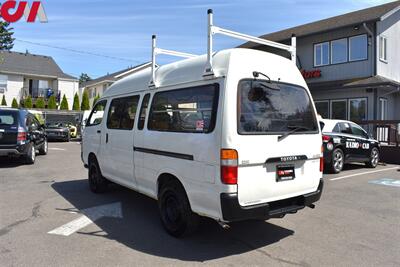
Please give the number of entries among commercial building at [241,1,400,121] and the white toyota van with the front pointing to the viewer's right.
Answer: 0

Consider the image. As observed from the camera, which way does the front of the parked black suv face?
facing away from the viewer and to the right of the viewer

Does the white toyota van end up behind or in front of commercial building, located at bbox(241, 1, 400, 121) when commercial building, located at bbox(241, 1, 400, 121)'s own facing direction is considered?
in front

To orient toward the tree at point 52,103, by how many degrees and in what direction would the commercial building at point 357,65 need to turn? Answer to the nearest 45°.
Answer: approximately 45° to its right

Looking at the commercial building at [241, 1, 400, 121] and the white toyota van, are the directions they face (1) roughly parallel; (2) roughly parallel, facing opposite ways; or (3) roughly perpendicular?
roughly perpendicular

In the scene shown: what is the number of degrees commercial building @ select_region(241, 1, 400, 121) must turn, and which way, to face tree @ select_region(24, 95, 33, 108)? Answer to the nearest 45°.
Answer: approximately 45° to its right

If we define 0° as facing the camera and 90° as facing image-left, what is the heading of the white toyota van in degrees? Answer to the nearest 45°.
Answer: approximately 135°

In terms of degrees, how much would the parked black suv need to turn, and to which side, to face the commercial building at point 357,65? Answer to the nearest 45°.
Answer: approximately 45° to its right

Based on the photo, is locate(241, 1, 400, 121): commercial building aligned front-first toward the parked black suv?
yes

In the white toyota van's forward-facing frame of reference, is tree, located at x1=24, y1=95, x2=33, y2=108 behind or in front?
in front

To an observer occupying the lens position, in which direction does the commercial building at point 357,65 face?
facing the viewer and to the left of the viewer

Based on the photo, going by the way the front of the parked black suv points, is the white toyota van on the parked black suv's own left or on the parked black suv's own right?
on the parked black suv's own right
